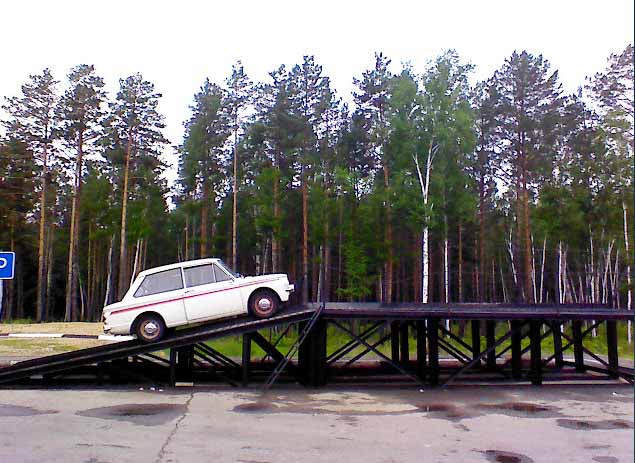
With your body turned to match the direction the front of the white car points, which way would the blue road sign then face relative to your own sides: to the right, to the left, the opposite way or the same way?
to the right

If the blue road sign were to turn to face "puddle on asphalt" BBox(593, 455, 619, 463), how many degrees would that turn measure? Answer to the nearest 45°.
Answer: approximately 45° to its left

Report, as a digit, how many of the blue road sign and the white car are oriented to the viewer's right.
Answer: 1

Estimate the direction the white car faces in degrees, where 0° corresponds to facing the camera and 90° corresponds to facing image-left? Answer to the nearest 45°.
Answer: approximately 270°

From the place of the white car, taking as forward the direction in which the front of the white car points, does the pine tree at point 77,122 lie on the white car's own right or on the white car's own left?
on the white car's own left

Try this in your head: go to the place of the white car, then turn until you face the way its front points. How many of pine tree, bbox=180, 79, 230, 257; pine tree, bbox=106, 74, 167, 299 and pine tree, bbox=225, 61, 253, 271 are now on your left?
3

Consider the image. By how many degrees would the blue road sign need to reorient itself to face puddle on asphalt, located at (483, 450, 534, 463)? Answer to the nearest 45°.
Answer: approximately 45° to its left

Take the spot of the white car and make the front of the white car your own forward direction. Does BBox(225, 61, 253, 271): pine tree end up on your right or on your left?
on your left

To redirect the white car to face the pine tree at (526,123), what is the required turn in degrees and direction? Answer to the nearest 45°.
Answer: approximately 45° to its left

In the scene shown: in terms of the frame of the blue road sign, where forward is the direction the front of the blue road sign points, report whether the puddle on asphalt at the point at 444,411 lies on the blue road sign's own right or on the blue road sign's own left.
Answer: on the blue road sign's own left

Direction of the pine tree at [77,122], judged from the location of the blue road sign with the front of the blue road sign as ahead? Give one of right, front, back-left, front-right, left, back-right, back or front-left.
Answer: back
